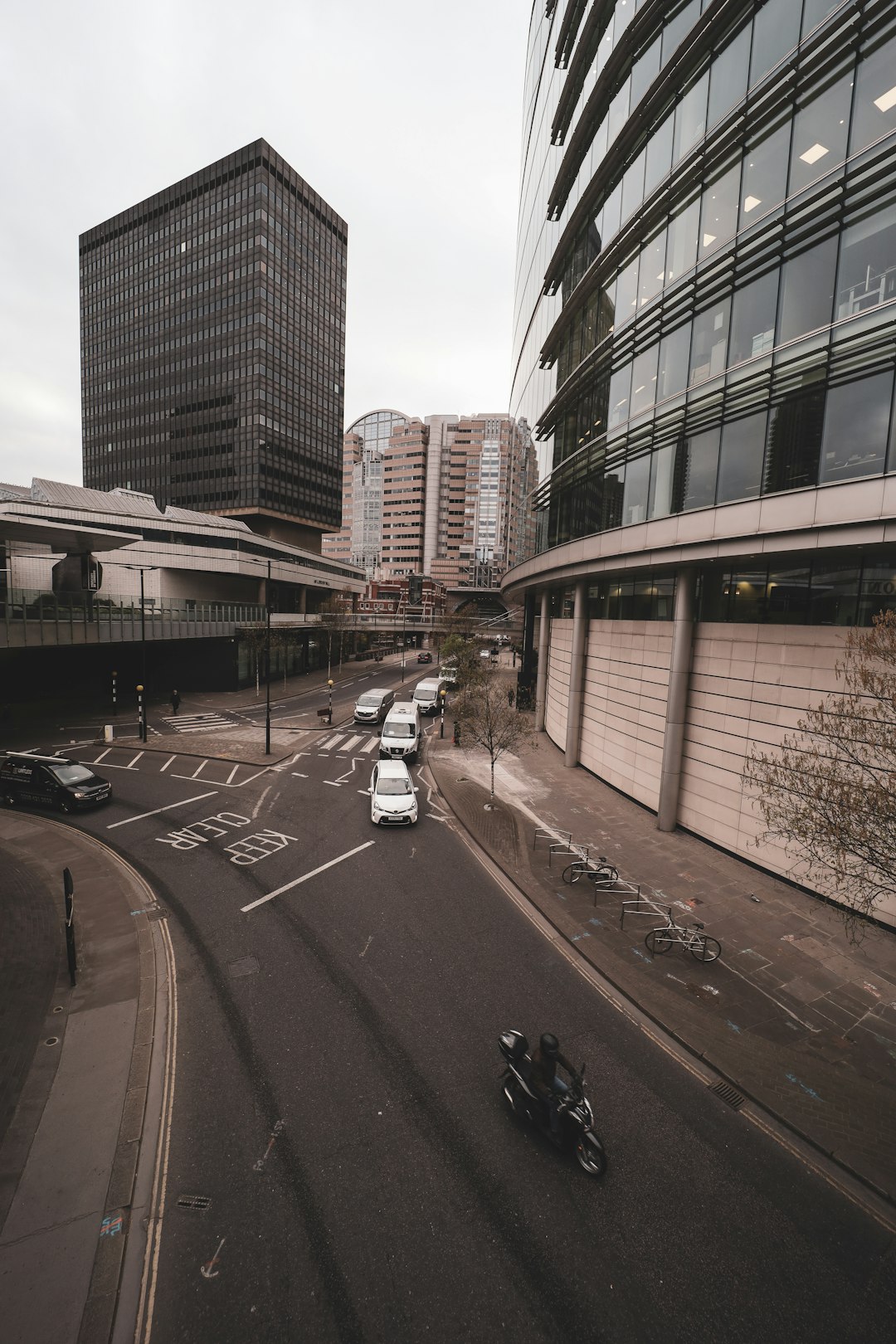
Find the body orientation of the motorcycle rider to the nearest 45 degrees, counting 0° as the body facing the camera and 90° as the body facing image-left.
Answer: approximately 315°

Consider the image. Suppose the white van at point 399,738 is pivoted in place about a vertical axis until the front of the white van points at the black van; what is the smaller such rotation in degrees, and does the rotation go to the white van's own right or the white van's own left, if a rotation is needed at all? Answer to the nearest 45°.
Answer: approximately 45° to the white van's own right

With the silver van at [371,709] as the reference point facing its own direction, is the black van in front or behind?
in front

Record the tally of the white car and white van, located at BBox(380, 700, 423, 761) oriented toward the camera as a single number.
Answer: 2

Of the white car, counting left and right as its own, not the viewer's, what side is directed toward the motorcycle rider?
front

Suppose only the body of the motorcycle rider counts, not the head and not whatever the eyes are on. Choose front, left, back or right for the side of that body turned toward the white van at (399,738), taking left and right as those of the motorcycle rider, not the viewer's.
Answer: back

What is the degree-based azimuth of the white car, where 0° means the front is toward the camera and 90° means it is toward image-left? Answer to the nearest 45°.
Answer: approximately 0°

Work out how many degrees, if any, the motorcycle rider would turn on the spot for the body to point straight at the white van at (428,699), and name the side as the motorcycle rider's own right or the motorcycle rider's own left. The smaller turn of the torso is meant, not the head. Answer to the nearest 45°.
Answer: approximately 135° to the motorcycle rider's own left

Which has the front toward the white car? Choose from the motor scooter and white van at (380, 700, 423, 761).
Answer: the white van

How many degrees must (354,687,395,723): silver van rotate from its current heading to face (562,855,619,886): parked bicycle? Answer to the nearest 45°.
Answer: approximately 45° to its left

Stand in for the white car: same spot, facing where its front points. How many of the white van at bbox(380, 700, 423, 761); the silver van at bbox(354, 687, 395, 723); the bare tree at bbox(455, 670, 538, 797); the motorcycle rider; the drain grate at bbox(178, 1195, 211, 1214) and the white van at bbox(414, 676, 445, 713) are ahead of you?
2

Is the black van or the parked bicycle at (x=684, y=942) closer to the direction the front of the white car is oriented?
the parked bicycle

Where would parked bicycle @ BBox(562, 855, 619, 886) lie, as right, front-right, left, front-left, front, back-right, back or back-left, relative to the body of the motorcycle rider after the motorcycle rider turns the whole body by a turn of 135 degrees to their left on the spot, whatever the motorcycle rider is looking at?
front

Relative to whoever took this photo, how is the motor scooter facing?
facing the viewer and to the right of the viewer
